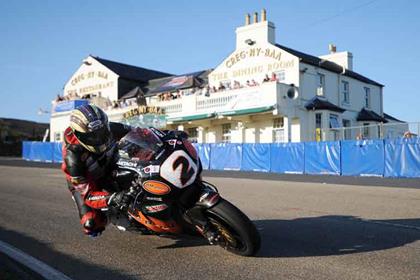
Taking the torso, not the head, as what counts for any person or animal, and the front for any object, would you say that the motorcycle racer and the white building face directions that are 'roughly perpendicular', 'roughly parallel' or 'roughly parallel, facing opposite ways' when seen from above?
roughly perpendicular

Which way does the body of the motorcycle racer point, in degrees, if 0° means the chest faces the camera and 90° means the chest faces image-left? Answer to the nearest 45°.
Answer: approximately 315°

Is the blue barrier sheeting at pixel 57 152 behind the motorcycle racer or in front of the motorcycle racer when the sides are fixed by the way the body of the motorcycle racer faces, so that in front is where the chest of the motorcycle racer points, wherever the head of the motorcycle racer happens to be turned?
behind

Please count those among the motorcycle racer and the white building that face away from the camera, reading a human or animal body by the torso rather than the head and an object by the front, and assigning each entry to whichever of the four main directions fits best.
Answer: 0

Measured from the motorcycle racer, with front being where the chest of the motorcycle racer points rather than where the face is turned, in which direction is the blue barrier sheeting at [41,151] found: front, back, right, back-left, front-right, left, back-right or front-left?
back-left

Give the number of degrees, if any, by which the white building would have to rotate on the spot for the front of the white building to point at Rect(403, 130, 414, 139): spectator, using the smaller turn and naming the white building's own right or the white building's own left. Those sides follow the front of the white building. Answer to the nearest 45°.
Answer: approximately 90° to the white building's own left

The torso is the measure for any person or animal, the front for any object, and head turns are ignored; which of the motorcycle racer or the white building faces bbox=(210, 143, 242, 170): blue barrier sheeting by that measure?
the white building
